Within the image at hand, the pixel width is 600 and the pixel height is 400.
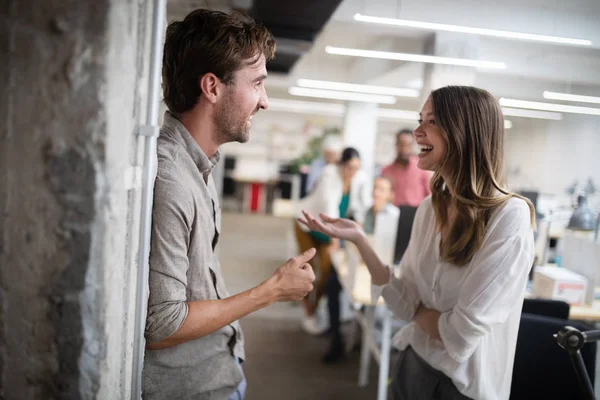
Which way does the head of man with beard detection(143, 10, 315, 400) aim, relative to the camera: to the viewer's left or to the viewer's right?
to the viewer's right

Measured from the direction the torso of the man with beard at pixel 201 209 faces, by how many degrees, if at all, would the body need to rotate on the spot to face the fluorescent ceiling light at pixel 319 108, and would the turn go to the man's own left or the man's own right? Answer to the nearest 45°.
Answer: approximately 90° to the man's own left

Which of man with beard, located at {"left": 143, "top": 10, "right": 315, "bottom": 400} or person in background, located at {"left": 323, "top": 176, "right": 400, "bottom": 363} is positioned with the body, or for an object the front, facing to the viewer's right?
the man with beard

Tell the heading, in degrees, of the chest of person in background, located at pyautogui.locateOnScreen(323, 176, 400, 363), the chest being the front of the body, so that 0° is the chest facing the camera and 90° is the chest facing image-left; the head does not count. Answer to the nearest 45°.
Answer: approximately 45°

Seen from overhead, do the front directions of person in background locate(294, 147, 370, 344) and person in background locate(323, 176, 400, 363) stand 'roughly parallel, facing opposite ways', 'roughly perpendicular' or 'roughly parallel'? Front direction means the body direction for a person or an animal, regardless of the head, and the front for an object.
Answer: roughly perpendicular

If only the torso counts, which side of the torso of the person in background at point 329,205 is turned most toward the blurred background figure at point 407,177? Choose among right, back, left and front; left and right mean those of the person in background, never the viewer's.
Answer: left

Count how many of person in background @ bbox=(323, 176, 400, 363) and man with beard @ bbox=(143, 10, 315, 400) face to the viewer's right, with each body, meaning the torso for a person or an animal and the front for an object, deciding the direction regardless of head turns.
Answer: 1

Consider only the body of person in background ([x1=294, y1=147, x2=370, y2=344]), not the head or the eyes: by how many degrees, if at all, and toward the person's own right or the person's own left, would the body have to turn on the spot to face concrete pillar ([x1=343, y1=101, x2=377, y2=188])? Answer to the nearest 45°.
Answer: approximately 135° to the person's own left

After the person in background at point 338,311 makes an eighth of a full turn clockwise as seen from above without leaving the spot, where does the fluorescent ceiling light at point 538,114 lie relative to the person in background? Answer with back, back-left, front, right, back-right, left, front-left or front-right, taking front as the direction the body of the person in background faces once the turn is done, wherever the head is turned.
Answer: back-right

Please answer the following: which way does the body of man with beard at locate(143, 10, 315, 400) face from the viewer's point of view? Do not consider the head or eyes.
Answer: to the viewer's right
